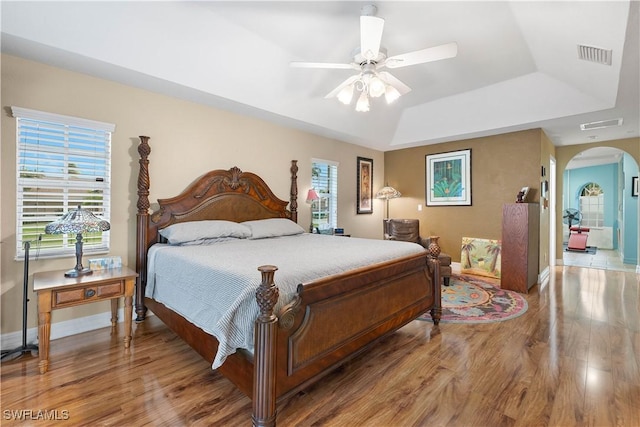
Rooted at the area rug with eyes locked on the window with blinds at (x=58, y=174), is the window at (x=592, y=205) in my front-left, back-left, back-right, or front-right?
back-right

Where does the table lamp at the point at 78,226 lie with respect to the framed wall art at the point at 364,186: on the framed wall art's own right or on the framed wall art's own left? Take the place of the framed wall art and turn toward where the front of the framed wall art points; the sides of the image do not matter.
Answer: on the framed wall art's own right

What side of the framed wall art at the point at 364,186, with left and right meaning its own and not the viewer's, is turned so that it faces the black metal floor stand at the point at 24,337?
right

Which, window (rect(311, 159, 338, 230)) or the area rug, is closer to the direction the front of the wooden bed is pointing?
the area rug

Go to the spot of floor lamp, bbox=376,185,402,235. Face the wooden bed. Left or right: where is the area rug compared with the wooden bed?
left

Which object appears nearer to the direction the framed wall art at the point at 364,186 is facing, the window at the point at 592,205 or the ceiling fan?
the ceiling fan

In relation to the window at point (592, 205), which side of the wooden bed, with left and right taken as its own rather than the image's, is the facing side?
left

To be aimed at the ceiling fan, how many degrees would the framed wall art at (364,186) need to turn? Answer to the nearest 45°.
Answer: approximately 45° to its right

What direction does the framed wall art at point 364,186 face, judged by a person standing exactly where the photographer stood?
facing the viewer and to the right of the viewer

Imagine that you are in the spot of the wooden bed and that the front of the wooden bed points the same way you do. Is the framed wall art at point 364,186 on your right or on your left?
on your left

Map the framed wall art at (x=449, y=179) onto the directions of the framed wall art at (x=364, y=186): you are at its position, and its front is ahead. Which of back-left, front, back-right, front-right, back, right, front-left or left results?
front-left

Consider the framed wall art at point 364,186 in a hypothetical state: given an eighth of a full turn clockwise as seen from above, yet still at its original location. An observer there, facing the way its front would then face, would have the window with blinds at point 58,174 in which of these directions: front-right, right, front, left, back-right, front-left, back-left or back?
front-right

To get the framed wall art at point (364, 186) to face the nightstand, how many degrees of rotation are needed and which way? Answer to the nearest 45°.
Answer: approximately 90° to its right

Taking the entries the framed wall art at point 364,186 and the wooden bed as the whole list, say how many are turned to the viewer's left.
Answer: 0

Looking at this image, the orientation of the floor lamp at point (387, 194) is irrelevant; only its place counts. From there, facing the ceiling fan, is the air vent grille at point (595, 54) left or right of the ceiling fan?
left
